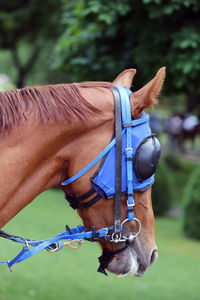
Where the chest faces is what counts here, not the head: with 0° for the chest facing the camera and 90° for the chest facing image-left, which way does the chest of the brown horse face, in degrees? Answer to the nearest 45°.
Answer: approximately 270°

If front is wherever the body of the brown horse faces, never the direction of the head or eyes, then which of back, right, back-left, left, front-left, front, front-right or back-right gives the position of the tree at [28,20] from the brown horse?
left
